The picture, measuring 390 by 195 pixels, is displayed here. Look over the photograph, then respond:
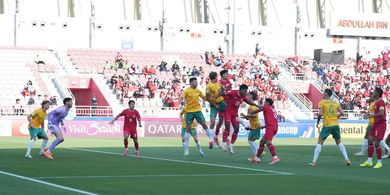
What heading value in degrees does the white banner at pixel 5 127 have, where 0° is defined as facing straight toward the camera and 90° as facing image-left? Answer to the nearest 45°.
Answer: approximately 0°

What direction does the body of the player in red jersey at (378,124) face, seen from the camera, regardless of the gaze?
to the viewer's left
